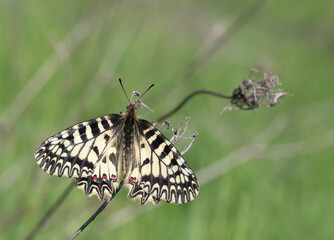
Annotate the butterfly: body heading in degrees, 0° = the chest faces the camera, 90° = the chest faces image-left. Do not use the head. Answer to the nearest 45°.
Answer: approximately 180°
